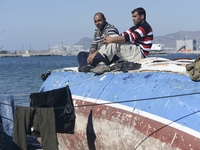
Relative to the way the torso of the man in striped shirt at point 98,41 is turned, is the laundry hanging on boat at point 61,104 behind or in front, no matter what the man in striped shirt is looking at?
in front

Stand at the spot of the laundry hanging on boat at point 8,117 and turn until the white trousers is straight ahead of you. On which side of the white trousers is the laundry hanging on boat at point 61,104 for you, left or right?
right

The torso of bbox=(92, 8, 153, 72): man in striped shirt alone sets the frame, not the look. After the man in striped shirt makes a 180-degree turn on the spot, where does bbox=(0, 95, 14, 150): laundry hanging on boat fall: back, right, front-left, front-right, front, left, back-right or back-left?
back

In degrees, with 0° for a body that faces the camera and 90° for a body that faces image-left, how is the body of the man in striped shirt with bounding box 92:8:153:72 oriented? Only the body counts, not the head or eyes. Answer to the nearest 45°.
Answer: approximately 90°

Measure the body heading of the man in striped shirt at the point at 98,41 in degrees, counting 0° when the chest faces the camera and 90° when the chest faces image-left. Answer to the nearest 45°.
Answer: approximately 45°

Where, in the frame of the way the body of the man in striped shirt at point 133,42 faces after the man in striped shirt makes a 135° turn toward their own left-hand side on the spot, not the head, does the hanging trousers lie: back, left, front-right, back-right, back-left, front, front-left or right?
right

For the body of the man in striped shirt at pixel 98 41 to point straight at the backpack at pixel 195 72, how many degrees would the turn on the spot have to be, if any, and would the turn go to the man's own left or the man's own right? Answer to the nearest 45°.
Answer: approximately 90° to the man's own left

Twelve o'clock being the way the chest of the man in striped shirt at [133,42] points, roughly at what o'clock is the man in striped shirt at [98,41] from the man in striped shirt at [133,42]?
the man in striped shirt at [98,41] is roughly at 1 o'clock from the man in striped shirt at [133,42].

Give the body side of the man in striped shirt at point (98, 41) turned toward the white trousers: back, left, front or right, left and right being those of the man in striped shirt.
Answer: left
